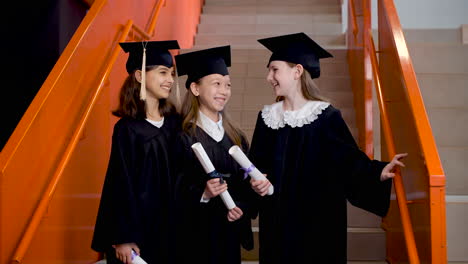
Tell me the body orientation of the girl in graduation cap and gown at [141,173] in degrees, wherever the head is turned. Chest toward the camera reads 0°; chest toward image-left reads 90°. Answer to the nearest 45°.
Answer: approximately 315°

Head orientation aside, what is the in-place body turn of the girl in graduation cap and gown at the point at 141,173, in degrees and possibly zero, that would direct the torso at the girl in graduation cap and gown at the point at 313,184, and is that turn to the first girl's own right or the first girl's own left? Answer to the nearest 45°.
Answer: approximately 45° to the first girl's own left

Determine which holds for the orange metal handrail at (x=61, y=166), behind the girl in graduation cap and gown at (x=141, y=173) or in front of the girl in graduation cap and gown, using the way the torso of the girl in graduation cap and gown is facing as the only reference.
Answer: behind

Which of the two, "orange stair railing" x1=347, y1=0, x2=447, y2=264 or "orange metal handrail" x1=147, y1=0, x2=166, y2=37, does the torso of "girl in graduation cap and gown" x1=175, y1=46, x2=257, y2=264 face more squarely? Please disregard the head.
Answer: the orange stair railing
